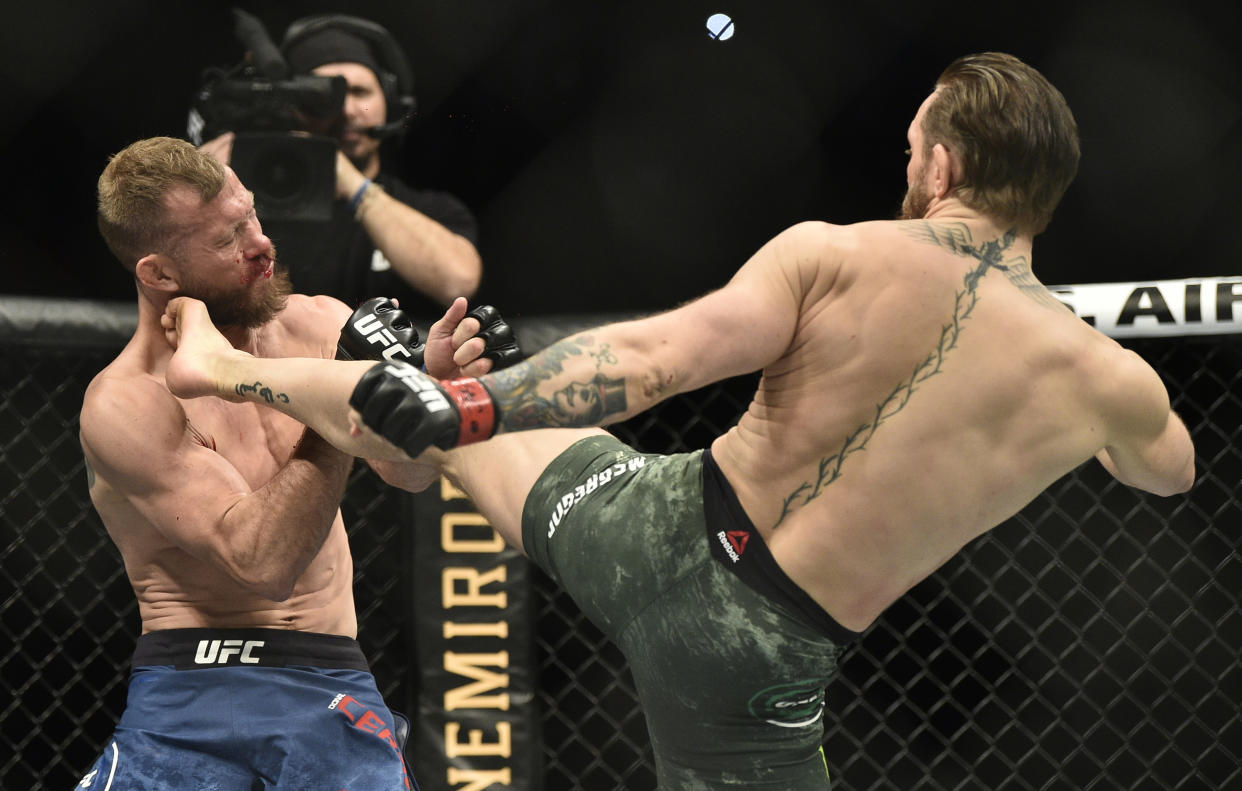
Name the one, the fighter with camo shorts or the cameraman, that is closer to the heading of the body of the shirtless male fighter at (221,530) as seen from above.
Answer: the fighter with camo shorts

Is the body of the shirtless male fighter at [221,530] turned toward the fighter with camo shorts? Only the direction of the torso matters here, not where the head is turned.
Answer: yes

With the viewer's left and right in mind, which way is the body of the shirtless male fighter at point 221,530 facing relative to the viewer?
facing the viewer and to the right of the viewer

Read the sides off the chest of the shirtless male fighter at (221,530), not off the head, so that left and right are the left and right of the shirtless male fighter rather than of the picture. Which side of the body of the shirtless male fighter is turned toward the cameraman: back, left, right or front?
left
